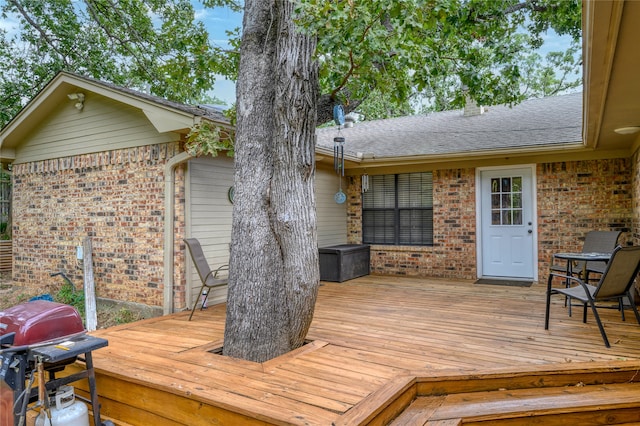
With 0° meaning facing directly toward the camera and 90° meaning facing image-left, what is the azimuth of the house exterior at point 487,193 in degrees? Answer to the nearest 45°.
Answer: approximately 0°

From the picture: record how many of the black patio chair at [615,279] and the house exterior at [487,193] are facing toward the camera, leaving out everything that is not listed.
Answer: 1

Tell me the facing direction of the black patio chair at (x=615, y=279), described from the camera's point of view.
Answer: facing away from the viewer and to the left of the viewer

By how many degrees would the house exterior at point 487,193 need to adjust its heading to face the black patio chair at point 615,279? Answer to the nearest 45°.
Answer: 0° — it already faces it

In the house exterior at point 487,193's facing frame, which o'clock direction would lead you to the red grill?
The red grill is roughly at 1 o'clock from the house exterior.

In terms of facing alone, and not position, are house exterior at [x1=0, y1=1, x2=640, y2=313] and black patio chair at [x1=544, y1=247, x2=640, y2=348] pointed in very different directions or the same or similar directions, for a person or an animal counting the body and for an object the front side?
very different directions

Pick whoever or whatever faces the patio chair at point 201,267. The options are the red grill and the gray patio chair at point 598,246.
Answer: the gray patio chair

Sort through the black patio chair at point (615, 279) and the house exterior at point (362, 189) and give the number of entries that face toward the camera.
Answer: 1

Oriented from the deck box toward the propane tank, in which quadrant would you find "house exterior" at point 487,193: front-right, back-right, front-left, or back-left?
back-left

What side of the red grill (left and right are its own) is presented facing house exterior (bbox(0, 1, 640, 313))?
back

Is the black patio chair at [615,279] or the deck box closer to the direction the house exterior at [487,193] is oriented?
the black patio chair
